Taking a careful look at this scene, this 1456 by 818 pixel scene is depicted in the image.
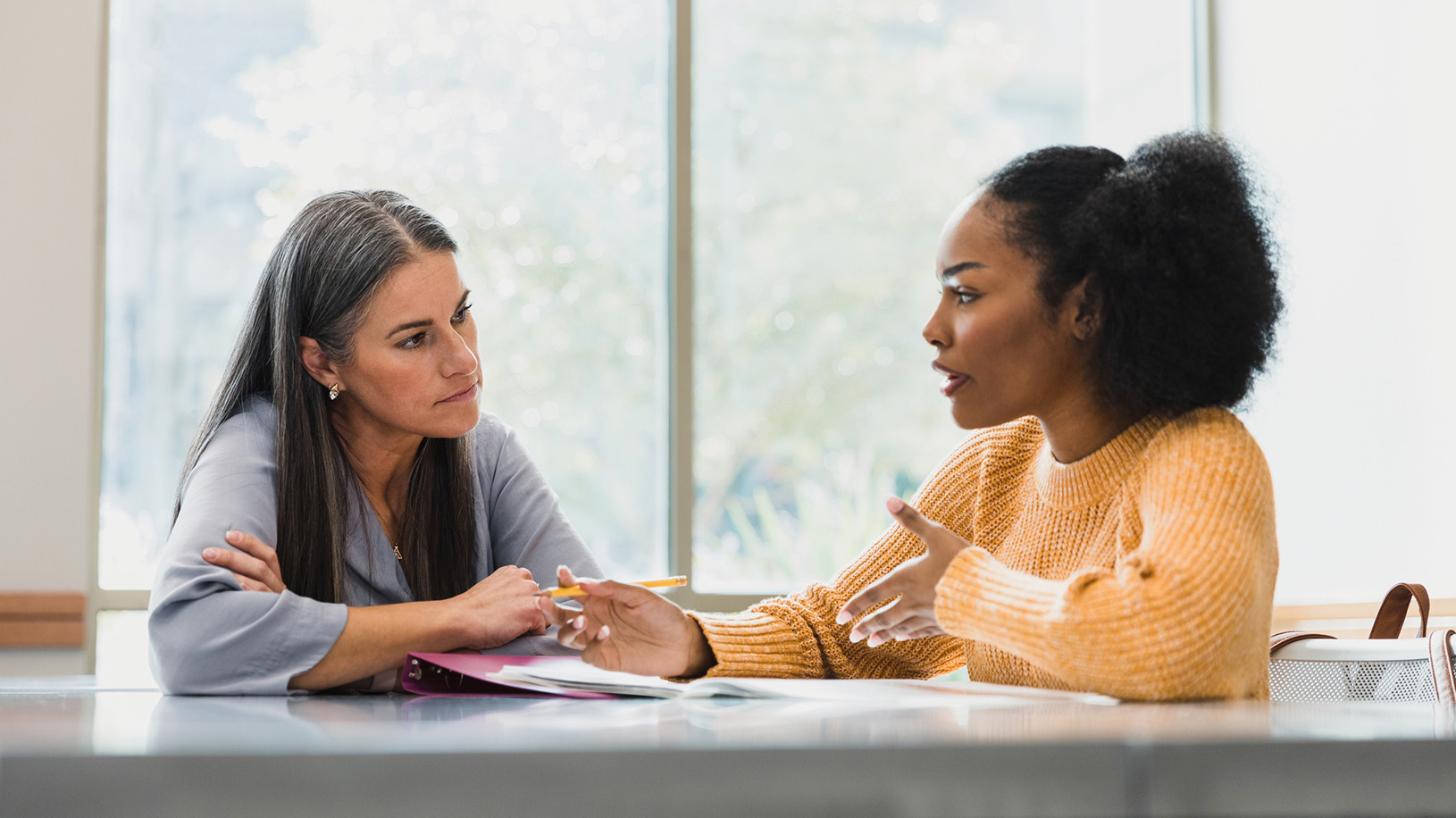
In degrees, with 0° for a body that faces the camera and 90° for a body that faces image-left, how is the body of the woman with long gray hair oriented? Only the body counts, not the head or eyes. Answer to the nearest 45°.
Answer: approximately 315°

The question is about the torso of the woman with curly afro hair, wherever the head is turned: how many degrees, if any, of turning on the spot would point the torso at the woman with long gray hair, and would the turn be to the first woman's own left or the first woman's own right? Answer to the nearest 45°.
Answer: approximately 45° to the first woman's own right

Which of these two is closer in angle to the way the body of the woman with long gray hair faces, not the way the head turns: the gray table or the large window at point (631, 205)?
the gray table

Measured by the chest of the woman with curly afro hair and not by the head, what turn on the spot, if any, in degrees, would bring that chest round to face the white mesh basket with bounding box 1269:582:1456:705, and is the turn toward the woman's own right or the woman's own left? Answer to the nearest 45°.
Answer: approximately 180°

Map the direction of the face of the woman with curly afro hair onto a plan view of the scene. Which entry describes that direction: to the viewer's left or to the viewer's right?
to the viewer's left
